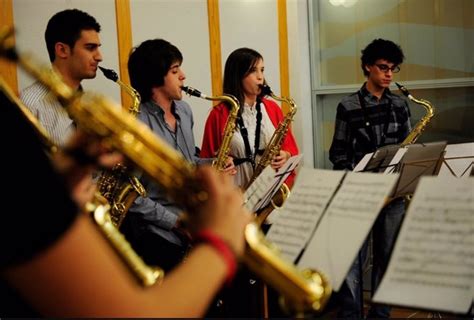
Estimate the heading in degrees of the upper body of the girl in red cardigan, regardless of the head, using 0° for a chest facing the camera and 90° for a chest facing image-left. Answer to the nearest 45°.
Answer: approximately 315°

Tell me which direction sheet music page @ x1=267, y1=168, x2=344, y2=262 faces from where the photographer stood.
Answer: facing the viewer and to the left of the viewer

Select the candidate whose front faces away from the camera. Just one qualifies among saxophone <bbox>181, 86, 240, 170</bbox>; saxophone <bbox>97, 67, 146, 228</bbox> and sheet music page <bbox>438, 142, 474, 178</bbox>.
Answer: the sheet music page

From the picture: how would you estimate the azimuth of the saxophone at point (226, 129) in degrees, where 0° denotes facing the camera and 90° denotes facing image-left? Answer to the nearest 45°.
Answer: approximately 270°

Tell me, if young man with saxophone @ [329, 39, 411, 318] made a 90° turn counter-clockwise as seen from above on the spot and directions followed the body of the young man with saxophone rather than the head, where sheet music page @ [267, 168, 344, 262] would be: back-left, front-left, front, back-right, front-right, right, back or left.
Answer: back-right

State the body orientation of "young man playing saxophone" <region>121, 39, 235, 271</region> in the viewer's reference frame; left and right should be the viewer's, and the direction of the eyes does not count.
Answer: facing the viewer and to the right of the viewer

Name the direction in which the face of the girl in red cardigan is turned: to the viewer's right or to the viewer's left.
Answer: to the viewer's right

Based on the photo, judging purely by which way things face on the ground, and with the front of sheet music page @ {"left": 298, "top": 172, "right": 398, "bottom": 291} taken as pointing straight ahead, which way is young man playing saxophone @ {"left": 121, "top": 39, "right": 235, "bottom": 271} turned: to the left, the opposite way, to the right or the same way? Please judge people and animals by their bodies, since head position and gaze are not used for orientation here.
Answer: to the left

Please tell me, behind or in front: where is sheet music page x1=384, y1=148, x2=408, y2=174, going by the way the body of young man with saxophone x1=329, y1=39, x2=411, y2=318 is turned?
in front

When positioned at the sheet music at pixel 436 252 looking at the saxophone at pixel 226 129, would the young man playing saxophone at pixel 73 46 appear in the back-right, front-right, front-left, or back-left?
front-left

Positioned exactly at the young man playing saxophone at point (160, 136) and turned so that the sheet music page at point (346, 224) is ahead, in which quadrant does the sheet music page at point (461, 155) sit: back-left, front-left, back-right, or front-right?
front-left

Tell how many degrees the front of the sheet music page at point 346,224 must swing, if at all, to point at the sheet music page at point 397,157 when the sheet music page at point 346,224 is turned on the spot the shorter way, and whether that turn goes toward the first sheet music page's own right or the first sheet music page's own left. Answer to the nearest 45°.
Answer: approximately 135° to the first sheet music page's own right

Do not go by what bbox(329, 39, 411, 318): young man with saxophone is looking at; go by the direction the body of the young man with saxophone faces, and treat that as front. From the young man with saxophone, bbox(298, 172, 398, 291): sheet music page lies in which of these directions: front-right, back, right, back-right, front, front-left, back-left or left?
front-right

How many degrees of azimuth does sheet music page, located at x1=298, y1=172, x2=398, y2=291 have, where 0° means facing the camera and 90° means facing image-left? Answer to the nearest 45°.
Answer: approximately 45°
